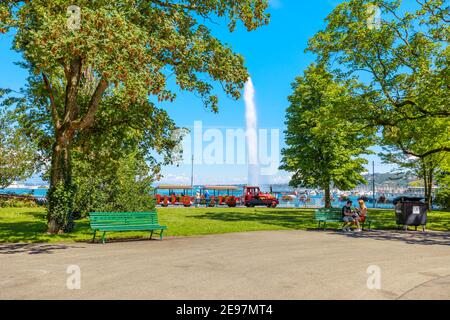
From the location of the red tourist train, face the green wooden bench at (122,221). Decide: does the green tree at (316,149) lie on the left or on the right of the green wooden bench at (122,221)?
left

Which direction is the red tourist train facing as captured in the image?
to the viewer's right

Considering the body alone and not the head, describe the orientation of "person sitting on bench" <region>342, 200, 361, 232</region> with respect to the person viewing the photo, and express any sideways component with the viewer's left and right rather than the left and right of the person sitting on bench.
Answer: facing the viewer and to the right of the viewer

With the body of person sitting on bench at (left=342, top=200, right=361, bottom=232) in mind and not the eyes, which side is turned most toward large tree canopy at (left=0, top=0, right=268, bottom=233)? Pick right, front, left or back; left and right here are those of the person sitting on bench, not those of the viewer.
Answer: right

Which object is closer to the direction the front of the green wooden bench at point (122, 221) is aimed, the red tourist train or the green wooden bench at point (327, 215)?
the green wooden bench

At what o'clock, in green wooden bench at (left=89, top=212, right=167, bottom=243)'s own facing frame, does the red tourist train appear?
The red tourist train is roughly at 8 o'clock from the green wooden bench.

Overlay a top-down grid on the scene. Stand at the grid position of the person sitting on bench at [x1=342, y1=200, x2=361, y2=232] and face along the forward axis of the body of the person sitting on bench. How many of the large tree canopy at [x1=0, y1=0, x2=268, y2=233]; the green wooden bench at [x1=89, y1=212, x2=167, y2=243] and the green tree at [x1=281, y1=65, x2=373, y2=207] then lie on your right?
2

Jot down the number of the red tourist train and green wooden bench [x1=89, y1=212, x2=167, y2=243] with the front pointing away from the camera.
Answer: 0

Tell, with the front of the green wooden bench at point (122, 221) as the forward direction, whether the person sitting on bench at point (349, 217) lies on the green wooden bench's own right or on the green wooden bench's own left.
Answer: on the green wooden bench's own left

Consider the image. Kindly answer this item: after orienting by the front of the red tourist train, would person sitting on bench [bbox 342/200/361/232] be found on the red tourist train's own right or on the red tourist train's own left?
on the red tourist train's own right

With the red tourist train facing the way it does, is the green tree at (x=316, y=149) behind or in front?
in front
